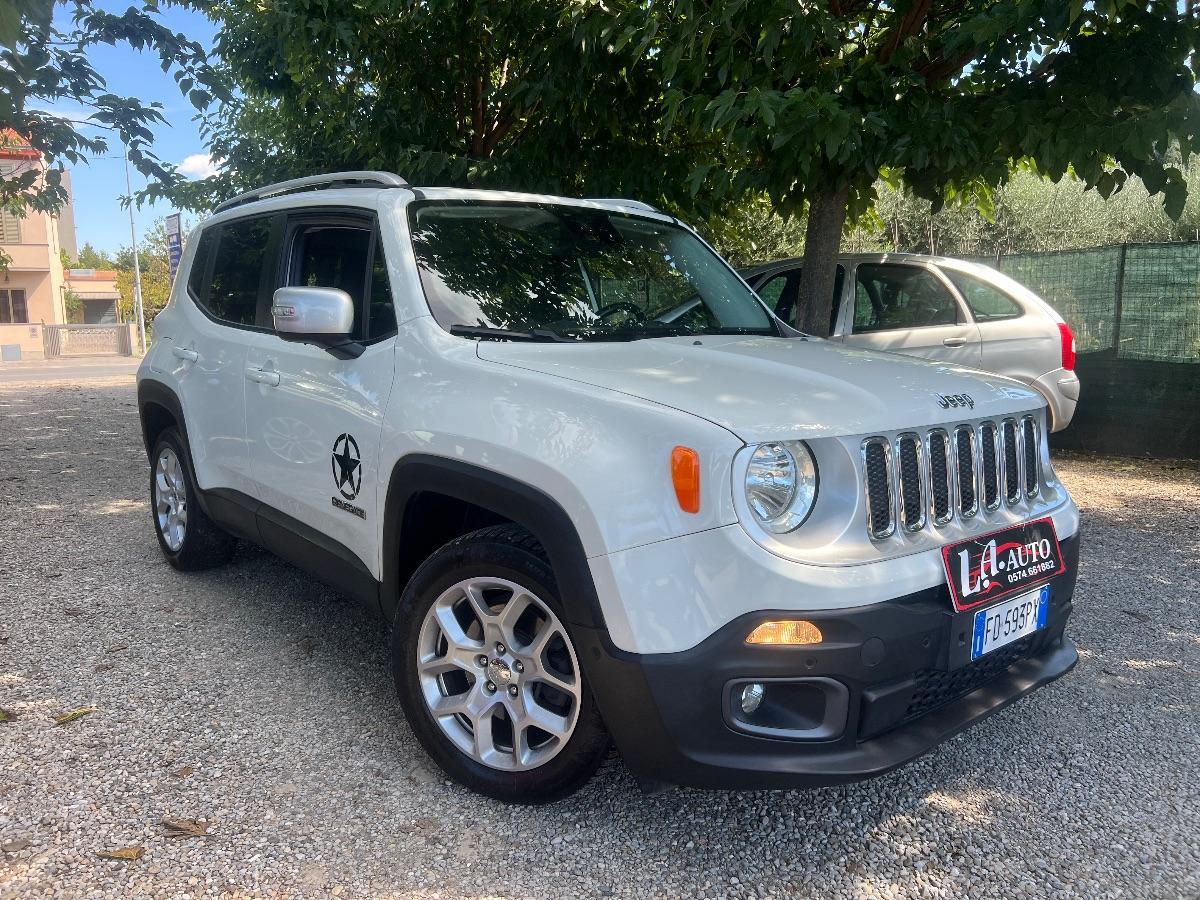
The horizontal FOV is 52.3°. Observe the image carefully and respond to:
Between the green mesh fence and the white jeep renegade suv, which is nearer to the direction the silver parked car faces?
the white jeep renegade suv

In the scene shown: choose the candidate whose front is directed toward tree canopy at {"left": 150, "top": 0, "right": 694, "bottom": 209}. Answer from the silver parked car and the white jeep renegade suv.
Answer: the silver parked car

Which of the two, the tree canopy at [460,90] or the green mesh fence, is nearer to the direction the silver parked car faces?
the tree canopy

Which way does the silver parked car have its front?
to the viewer's left

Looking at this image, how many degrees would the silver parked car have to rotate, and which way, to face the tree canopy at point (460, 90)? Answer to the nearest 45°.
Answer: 0° — it already faces it

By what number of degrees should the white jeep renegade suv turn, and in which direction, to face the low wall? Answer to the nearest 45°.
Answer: approximately 180°

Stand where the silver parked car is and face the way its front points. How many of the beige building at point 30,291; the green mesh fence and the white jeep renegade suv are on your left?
1

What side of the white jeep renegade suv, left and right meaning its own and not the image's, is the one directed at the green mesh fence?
left

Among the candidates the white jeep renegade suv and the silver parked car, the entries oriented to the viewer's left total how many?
1

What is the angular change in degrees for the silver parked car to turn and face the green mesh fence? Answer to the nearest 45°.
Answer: approximately 135° to its right

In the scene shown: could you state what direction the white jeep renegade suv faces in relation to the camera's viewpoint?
facing the viewer and to the right of the viewer

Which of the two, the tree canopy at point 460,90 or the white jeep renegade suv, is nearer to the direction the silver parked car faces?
the tree canopy

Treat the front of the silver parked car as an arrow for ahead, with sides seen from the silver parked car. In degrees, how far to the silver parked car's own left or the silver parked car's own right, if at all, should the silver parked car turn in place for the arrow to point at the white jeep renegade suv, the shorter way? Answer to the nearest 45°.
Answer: approximately 90° to the silver parked car's own left
